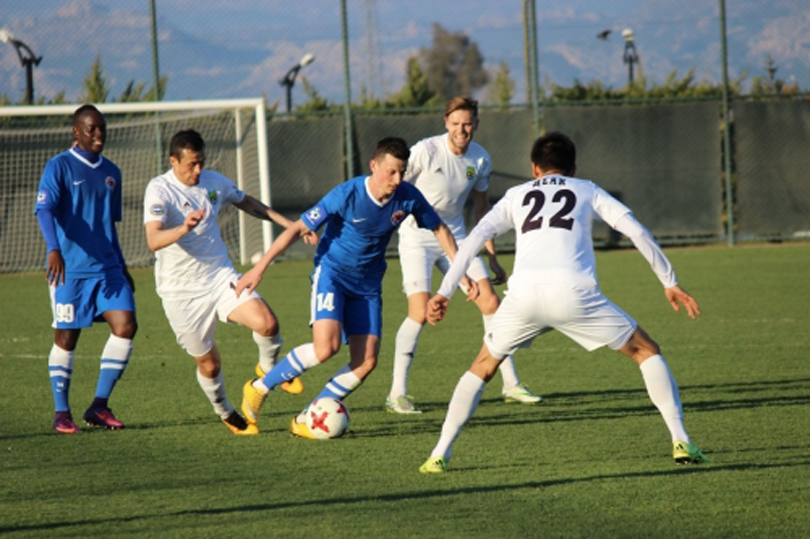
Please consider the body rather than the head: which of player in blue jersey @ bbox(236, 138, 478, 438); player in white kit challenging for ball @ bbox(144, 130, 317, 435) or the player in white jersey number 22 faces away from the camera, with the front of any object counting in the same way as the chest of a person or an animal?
the player in white jersey number 22

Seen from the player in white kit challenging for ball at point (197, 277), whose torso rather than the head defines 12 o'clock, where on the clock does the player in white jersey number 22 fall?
The player in white jersey number 22 is roughly at 12 o'clock from the player in white kit challenging for ball.

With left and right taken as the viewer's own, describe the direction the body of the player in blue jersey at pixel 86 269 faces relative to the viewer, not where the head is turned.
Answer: facing the viewer and to the right of the viewer

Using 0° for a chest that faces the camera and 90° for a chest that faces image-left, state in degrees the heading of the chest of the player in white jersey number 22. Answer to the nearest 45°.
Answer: approximately 180°

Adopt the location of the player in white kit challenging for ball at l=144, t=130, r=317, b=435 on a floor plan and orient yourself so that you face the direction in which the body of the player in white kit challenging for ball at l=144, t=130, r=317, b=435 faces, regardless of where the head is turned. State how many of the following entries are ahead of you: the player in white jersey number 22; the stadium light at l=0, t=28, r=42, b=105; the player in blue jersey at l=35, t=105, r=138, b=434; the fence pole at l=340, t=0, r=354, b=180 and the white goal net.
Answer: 1

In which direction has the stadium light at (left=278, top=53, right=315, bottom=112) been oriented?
to the viewer's right

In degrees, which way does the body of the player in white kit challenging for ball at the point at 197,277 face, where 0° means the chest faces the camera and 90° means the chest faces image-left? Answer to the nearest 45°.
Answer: approximately 315°

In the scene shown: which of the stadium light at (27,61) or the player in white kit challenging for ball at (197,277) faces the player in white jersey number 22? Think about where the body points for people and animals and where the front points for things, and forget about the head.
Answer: the player in white kit challenging for ball

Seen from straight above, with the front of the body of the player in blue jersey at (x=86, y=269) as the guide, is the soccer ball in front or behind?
in front

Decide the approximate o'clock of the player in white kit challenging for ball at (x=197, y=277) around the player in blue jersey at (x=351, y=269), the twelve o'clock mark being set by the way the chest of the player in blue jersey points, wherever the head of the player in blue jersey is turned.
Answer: The player in white kit challenging for ball is roughly at 5 o'clock from the player in blue jersey.

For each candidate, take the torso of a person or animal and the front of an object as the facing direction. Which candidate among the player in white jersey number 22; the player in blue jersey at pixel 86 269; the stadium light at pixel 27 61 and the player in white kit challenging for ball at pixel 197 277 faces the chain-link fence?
the player in white jersey number 22

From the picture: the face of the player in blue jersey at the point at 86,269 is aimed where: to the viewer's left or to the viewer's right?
to the viewer's right

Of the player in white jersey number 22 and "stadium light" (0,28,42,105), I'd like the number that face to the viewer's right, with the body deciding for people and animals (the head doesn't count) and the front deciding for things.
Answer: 0

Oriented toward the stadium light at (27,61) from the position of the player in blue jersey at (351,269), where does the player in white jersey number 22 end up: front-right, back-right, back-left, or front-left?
back-right

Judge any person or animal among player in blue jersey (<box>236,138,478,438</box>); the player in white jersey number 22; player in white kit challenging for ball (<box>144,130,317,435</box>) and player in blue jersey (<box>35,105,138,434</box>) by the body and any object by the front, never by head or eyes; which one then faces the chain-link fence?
the player in white jersey number 22
